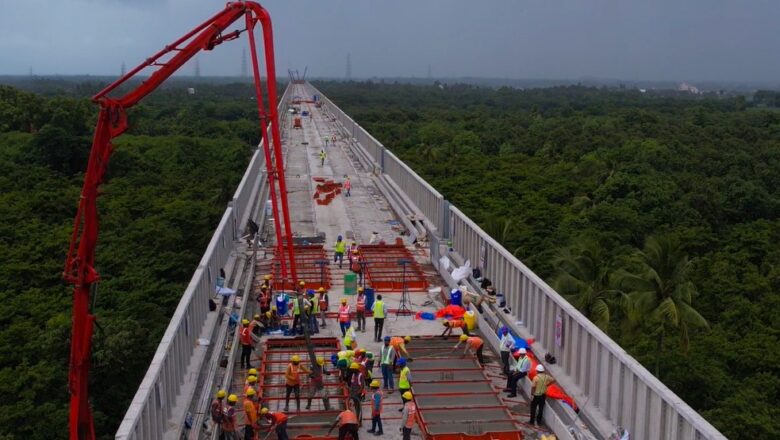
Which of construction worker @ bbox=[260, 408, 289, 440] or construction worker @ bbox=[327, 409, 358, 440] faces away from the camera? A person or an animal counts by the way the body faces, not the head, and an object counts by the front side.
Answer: construction worker @ bbox=[327, 409, 358, 440]

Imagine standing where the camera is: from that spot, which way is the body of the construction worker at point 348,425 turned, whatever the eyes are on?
away from the camera

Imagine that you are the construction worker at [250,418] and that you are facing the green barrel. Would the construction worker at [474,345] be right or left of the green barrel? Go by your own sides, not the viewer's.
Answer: right

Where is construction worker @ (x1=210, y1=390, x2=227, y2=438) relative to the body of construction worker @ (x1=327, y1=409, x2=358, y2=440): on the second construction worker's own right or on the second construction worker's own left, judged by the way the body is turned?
on the second construction worker's own left

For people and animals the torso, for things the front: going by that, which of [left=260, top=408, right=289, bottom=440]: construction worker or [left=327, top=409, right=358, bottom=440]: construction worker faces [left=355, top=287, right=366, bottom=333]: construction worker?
[left=327, top=409, right=358, bottom=440]: construction worker

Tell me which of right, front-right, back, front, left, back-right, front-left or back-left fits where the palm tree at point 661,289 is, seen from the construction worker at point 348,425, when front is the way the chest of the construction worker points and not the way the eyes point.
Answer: front-right

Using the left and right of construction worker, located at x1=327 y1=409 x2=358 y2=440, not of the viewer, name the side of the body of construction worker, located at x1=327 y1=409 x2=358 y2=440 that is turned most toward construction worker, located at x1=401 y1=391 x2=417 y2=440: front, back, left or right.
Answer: right

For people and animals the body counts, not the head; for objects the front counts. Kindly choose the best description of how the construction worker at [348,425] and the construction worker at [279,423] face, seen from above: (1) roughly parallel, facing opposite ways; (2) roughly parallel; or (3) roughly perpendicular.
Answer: roughly perpendicular

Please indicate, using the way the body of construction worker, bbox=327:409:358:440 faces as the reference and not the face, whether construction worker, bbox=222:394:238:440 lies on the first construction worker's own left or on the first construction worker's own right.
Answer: on the first construction worker's own left
